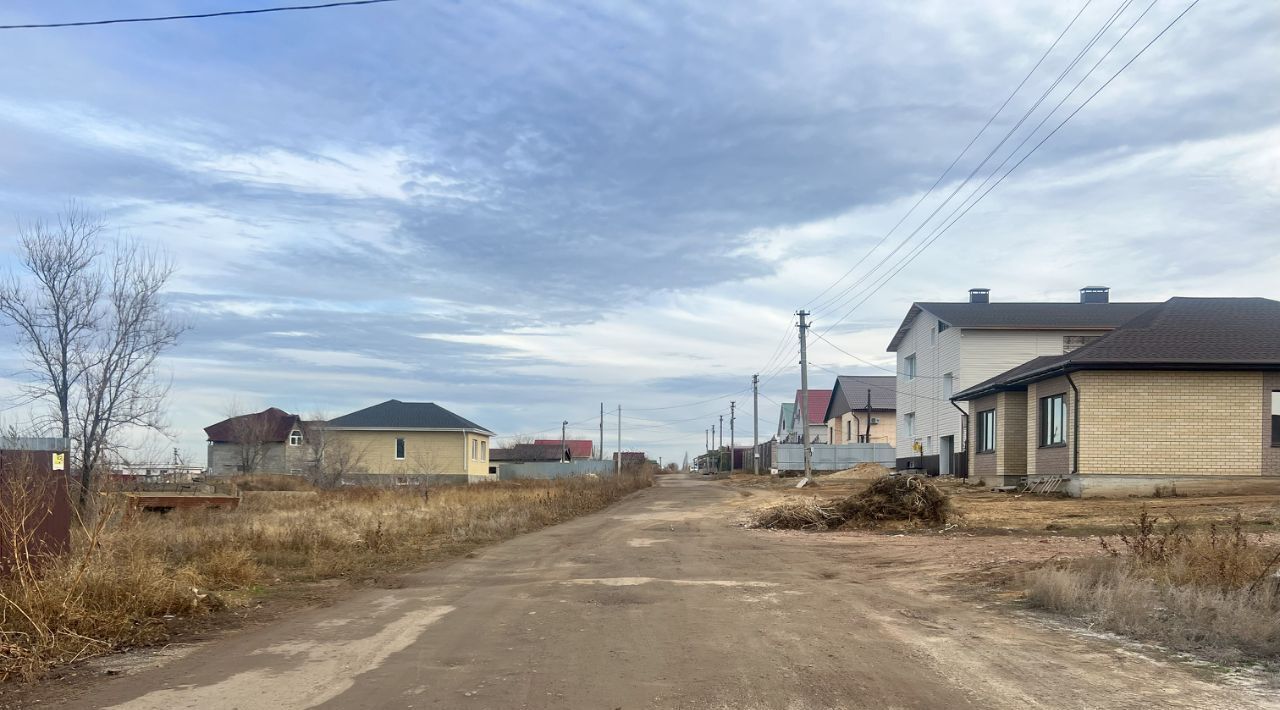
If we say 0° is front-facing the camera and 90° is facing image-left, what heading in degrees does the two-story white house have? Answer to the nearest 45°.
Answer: approximately 45°

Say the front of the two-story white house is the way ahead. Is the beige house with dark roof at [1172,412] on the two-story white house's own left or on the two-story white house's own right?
on the two-story white house's own left

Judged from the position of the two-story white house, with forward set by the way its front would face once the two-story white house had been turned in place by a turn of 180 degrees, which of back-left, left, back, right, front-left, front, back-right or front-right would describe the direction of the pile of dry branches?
back-right
